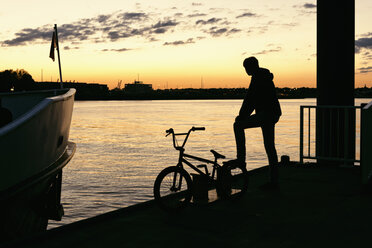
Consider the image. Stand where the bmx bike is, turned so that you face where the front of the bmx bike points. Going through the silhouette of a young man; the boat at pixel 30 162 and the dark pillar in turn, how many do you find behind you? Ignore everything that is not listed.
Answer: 2

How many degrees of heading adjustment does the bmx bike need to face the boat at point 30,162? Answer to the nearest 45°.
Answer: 0° — it already faces it

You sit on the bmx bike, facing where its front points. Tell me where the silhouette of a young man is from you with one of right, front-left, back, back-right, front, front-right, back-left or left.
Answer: back

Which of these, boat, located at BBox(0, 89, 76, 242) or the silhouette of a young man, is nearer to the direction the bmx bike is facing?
the boat

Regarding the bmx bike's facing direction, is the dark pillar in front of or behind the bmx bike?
behind

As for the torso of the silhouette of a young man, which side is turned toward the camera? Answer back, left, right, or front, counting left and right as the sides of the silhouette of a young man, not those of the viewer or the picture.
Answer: left

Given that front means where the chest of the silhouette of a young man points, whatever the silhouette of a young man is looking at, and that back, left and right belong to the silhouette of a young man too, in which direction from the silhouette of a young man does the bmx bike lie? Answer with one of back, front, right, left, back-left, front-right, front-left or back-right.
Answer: front-left

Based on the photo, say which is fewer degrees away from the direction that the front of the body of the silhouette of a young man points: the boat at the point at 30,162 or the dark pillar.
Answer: the boat

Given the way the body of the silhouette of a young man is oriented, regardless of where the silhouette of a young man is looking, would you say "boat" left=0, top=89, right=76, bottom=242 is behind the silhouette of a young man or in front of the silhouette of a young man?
in front

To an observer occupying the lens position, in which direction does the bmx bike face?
facing the viewer and to the left of the viewer

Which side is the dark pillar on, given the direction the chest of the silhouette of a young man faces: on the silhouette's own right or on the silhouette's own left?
on the silhouette's own right

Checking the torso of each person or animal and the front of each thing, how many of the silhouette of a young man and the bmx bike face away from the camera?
0

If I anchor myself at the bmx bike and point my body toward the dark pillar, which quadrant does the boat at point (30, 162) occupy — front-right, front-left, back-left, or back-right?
back-left
